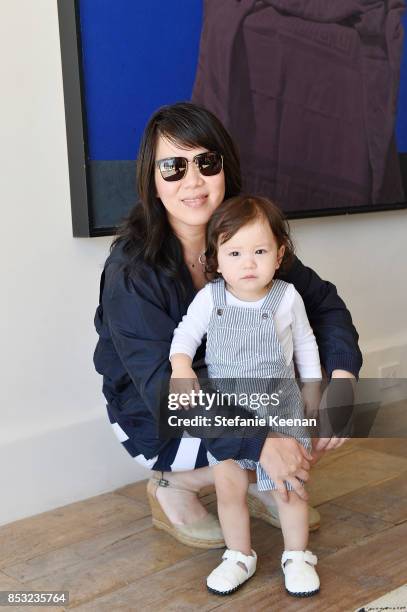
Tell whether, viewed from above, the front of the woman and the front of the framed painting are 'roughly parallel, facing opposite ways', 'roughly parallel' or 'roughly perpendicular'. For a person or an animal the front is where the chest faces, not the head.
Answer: roughly parallel

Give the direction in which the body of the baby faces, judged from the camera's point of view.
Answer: toward the camera

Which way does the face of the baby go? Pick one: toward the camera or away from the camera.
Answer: toward the camera

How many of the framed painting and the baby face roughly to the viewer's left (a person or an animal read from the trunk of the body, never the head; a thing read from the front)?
0

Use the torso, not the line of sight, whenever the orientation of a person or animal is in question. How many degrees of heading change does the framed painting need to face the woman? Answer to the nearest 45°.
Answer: approximately 45° to its right

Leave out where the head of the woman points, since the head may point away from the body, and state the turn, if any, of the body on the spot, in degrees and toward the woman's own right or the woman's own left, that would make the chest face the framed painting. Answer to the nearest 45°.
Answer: approximately 135° to the woman's own left

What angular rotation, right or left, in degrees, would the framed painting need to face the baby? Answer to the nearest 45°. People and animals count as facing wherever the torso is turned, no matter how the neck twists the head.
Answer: approximately 45° to its right

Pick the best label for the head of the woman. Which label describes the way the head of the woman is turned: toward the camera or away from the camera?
toward the camera

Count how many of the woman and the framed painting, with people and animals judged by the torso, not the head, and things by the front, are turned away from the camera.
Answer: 0

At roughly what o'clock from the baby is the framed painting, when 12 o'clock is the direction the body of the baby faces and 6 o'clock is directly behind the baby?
The framed painting is roughly at 6 o'clock from the baby.

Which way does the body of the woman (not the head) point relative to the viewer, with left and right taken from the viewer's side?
facing the viewer and to the right of the viewer
